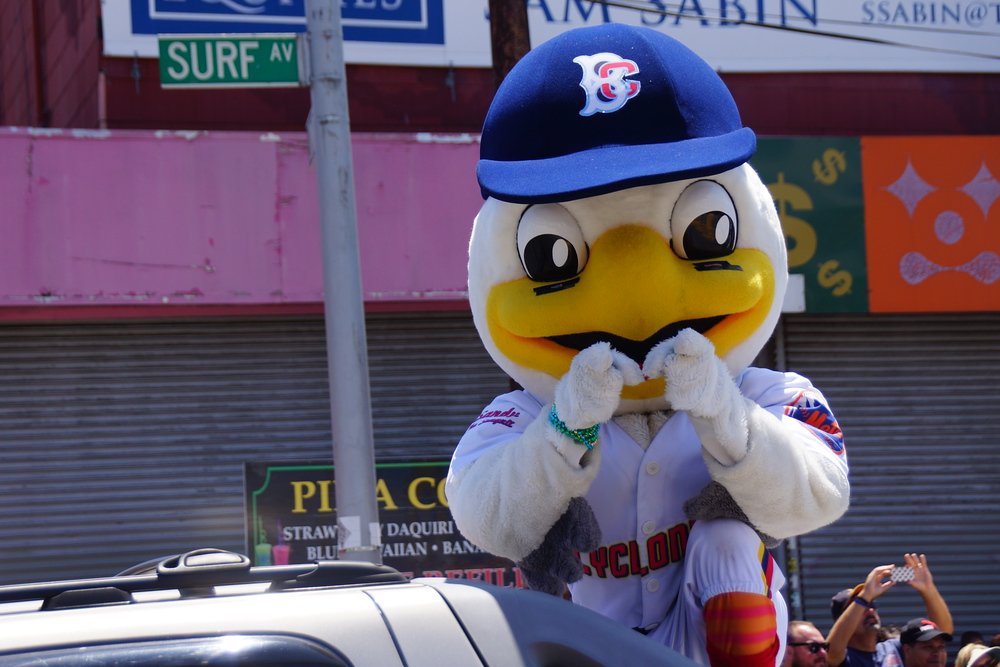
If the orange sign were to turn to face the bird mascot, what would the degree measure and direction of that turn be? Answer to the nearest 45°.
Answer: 0° — it already faces it

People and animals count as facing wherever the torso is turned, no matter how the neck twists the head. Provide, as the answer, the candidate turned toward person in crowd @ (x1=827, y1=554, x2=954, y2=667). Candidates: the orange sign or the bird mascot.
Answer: the orange sign

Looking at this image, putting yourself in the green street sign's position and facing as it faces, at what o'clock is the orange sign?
The orange sign is roughly at 8 o'clock from the green street sign.

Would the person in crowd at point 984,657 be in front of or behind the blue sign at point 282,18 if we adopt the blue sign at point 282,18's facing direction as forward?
in front

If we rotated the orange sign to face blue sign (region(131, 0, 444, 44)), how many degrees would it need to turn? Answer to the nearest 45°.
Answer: approximately 90° to its right

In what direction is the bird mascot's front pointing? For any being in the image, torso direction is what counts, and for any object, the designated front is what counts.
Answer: toward the camera

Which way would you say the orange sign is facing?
toward the camera

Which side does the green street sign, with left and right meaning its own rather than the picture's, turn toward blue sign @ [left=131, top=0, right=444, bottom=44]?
back

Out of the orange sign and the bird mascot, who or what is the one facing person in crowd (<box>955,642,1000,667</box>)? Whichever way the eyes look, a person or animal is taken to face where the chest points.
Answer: the orange sign

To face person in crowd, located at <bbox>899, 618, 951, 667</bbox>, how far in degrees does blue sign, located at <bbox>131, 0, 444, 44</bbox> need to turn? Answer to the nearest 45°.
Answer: approximately 45° to its left

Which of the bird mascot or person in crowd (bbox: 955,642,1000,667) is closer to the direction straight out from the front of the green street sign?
the bird mascot

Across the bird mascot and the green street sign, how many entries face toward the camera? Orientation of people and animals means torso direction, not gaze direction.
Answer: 2

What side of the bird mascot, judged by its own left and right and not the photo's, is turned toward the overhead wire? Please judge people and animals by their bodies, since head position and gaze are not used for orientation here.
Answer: back

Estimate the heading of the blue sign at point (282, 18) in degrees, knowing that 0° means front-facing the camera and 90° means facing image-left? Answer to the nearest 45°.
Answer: approximately 0°

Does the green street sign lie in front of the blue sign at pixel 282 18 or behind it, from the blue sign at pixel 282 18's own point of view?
in front
